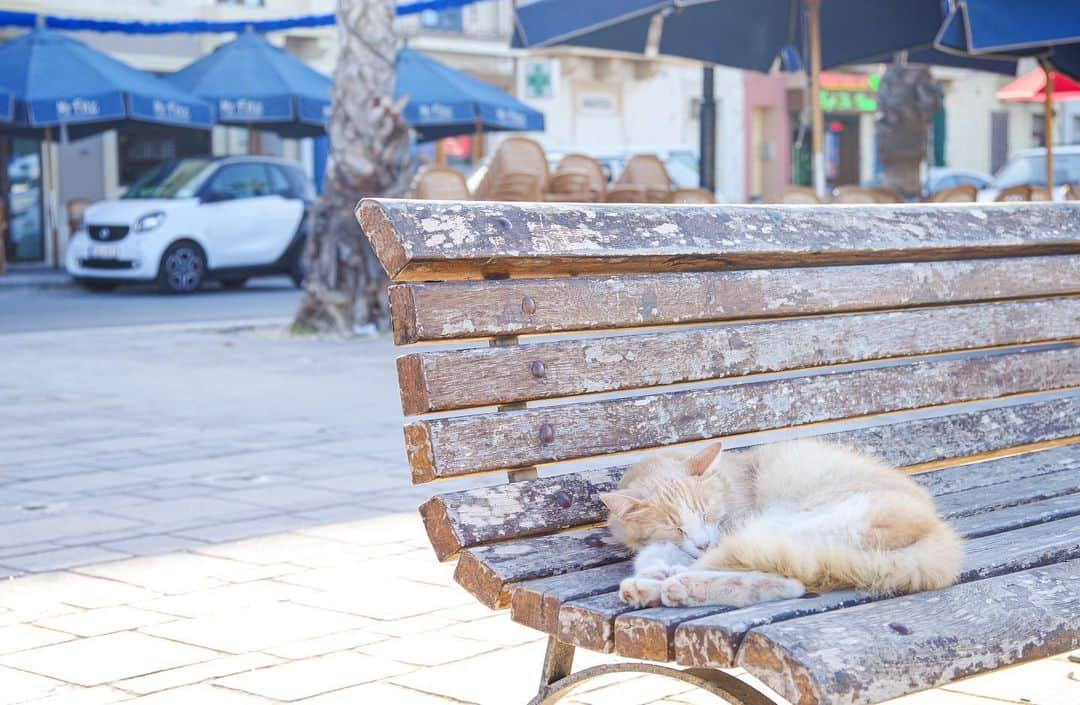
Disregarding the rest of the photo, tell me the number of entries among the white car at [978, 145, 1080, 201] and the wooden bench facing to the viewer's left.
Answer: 1

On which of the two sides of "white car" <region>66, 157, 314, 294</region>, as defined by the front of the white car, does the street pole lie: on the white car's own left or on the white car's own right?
on the white car's own left

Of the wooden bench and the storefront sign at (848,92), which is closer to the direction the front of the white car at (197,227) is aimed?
the wooden bench

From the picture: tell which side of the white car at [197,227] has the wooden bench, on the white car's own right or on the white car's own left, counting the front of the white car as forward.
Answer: on the white car's own left

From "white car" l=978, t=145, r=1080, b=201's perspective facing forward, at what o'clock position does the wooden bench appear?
The wooden bench is roughly at 9 o'clock from the white car.

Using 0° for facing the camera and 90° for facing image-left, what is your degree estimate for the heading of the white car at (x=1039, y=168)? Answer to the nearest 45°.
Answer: approximately 90°

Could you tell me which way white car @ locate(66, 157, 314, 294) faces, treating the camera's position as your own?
facing the viewer and to the left of the viewer

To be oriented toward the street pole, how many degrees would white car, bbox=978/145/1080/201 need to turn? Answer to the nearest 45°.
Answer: approximately 45° to its left

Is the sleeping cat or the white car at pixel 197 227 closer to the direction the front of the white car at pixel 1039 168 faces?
the white car

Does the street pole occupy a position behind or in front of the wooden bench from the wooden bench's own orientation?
behind
